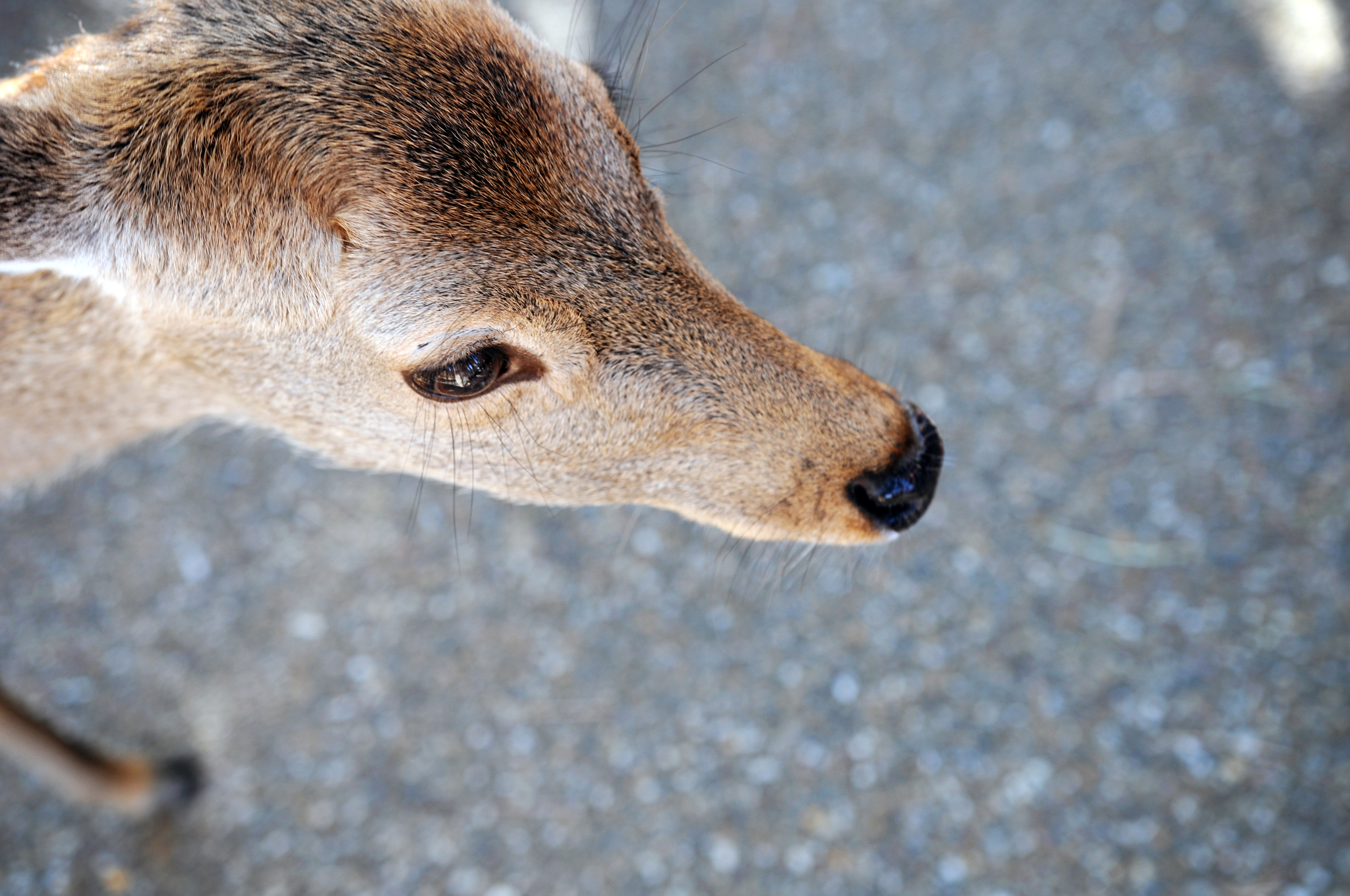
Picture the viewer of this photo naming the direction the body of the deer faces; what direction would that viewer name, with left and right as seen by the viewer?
facing to the right of the viewer
